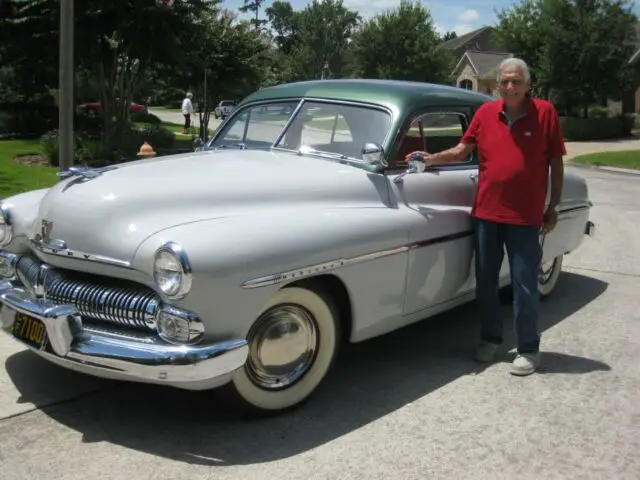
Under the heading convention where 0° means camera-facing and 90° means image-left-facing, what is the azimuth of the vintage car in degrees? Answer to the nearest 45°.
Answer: approximately 45°

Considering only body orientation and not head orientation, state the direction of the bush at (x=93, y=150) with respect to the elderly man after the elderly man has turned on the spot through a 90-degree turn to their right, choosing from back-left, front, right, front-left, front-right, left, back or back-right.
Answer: front-right

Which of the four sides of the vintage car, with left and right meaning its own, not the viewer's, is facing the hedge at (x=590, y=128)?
back

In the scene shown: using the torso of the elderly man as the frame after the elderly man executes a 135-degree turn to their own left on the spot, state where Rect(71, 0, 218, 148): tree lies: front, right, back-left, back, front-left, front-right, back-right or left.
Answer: left

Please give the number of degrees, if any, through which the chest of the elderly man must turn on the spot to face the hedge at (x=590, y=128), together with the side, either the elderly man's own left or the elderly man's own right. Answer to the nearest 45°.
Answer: approximately 180°

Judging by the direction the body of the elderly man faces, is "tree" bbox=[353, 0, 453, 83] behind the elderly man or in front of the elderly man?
behind

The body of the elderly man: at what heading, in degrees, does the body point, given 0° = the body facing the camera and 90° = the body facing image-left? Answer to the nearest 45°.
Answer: approximately 0°

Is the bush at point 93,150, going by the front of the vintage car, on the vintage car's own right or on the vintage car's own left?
on the vintage car's own right
